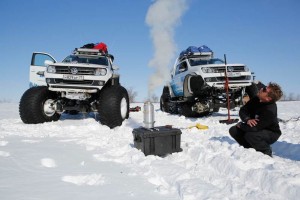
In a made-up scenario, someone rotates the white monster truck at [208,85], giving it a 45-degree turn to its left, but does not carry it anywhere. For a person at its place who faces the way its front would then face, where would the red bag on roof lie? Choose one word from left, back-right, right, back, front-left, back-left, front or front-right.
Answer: back

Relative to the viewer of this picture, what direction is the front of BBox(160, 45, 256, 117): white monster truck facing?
facing the viewer and to the right of the viewer

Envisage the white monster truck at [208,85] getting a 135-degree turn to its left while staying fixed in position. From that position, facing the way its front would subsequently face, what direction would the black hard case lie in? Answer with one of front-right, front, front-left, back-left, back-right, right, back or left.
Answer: back

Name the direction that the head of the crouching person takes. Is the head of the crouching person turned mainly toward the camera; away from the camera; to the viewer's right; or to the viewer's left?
to the viewer's left

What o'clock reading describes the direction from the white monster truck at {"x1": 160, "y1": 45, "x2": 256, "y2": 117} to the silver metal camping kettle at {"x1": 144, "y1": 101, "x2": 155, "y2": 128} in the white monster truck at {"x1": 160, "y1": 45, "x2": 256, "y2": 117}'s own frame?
The silver metal camping kettle is roughly at 2 o'clock from the white monster truck.

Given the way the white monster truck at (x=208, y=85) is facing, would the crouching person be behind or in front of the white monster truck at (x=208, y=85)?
in front

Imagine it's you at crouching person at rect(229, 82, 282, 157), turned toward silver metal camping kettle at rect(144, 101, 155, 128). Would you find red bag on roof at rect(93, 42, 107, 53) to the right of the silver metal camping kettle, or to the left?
right

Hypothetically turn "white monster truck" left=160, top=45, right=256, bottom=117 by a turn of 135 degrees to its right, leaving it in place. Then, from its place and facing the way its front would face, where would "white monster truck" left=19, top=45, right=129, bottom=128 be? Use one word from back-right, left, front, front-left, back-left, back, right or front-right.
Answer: front-left
